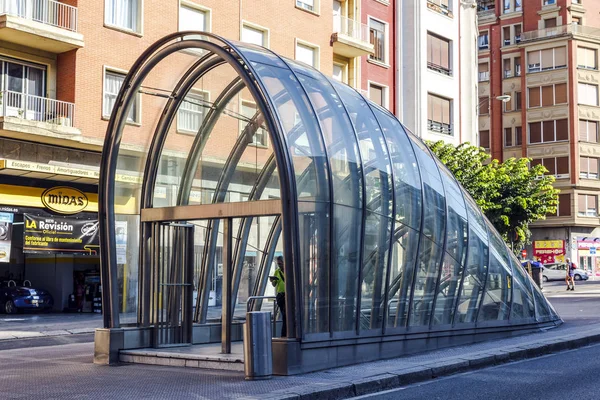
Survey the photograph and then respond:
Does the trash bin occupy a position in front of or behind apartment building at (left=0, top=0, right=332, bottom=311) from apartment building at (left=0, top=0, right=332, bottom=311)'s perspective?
in front

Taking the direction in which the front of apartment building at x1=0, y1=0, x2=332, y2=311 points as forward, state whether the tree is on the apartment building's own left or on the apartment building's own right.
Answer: on the apartment building's own left

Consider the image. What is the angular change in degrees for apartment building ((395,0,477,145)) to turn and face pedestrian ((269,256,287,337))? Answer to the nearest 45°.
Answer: approximately 45° to its right

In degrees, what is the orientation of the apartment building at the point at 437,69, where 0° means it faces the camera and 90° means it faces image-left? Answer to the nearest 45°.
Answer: approximately 315°

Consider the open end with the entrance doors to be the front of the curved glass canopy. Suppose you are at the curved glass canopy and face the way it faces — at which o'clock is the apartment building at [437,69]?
The apartment building is roughly at 5 o'clock from the curved glass canopy.

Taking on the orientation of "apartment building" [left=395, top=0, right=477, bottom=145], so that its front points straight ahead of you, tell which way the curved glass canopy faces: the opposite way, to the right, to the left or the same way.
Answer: to the right

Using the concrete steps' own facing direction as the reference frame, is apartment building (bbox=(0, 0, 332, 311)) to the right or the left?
on its right

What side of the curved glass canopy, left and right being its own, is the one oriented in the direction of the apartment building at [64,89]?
right

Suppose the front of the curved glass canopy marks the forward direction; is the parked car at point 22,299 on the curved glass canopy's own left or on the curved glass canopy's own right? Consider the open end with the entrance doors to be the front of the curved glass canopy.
on the curved glass canopy's own right

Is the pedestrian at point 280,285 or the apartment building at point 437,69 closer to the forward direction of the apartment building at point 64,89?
the pedestrian

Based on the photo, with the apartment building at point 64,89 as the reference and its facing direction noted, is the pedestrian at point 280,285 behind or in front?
in front

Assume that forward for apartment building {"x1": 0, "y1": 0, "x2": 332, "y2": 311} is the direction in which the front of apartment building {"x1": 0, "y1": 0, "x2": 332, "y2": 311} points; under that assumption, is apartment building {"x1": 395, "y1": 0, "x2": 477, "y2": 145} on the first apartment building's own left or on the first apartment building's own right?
on the first apartment building's own left

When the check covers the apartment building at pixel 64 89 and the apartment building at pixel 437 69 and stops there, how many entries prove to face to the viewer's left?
0

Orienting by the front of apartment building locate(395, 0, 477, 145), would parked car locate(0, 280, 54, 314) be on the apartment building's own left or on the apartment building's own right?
on the apartment building's own right
